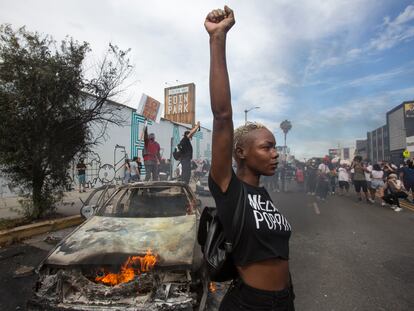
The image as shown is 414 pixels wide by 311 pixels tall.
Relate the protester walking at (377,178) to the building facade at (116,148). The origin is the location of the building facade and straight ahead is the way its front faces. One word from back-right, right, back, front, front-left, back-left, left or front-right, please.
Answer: front

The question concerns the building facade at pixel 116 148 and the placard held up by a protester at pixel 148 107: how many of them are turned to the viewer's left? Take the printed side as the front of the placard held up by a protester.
0

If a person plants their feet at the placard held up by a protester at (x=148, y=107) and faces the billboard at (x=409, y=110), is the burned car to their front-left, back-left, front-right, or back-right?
back-right

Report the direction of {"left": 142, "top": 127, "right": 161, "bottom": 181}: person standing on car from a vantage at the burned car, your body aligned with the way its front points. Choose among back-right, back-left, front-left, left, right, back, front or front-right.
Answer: back

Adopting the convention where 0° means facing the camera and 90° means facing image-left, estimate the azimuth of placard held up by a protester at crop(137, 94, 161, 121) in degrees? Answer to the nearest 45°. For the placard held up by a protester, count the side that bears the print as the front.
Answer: approximately 315°

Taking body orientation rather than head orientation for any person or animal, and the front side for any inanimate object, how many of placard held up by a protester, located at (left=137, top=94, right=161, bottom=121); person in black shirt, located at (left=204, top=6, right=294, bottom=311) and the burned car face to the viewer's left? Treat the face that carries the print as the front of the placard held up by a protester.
0

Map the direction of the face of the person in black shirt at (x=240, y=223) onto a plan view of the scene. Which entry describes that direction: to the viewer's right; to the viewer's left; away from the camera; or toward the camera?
to the viewer's right

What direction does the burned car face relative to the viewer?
toward the camera

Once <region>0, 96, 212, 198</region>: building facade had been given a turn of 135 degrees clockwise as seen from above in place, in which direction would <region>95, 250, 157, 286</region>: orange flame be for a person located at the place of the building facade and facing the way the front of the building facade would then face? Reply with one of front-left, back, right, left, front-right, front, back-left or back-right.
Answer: left

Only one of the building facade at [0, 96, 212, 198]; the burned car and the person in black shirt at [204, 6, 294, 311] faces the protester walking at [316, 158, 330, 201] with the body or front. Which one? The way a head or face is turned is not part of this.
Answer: the building facade

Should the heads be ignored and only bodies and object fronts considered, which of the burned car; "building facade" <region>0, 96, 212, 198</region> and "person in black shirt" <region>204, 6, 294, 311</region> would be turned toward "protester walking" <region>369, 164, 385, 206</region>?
the building facade

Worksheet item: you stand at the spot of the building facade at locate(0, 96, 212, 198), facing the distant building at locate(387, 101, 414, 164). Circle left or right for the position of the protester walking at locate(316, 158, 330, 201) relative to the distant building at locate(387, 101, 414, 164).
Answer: right

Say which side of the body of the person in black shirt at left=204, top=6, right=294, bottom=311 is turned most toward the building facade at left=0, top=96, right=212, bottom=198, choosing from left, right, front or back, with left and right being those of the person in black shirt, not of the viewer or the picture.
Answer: back
